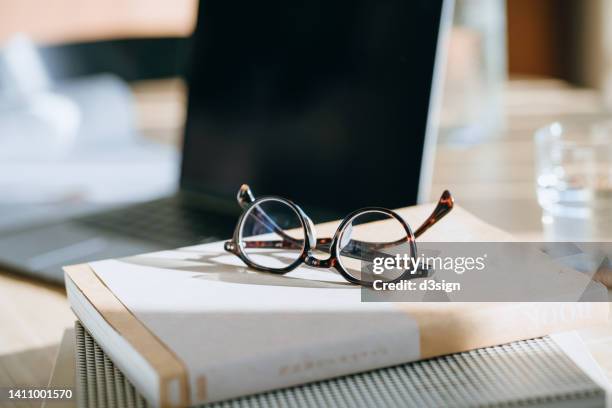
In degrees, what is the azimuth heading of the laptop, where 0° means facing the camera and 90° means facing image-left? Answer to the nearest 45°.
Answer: approximately 45°
